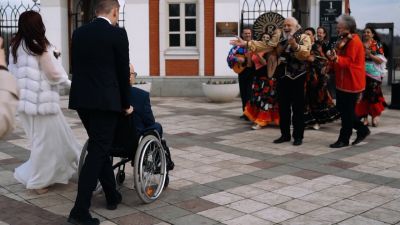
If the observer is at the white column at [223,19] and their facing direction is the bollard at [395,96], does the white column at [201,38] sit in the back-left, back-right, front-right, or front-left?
back-right

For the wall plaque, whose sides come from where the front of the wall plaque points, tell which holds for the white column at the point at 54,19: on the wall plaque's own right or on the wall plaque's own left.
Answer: on the wall plaque's own right

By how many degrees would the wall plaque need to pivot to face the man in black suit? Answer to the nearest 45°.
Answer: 0° — it already faces them

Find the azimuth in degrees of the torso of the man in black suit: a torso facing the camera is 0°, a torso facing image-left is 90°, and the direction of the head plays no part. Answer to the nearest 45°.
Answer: approximately 225°

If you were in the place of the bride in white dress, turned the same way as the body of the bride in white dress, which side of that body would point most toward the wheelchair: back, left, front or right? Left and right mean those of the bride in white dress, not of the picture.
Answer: right

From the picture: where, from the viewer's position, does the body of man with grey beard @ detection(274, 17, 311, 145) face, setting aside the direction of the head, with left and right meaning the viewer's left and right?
facing the viewer and to the left of the viewer

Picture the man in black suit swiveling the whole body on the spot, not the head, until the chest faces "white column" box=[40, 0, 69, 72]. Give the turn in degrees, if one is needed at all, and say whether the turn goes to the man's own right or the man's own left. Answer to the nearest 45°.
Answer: approximately 45° to the man's own left

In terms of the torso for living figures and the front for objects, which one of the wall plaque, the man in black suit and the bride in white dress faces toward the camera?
the wall plaque

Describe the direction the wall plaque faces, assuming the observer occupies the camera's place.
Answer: facing the viewer

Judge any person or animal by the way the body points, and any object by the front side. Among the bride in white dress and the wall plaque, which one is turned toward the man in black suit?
the wall plaque

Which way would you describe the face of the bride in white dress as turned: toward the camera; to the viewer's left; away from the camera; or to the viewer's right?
away from the camera

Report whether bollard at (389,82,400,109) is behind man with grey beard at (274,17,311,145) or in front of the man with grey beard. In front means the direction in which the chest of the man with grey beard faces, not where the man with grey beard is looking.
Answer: behind

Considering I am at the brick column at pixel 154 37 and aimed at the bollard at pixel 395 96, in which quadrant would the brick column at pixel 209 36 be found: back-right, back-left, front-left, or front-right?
front-left

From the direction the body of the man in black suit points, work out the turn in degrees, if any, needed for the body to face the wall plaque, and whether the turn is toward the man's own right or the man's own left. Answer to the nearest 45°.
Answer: approximately 45° to the man's own left

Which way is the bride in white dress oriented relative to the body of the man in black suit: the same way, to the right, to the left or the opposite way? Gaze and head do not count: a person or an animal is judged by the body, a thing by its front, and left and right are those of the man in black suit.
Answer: the same way

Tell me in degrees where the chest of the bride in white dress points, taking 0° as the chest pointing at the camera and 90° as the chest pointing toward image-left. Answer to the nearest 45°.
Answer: approximately 225°

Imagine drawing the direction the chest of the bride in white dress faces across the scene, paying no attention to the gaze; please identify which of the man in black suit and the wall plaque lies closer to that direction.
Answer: the wall plaque

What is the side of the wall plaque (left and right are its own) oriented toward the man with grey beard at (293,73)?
front

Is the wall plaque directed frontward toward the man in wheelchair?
yes

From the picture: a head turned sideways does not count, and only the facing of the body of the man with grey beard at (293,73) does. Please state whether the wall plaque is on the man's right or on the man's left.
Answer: on the man's right
